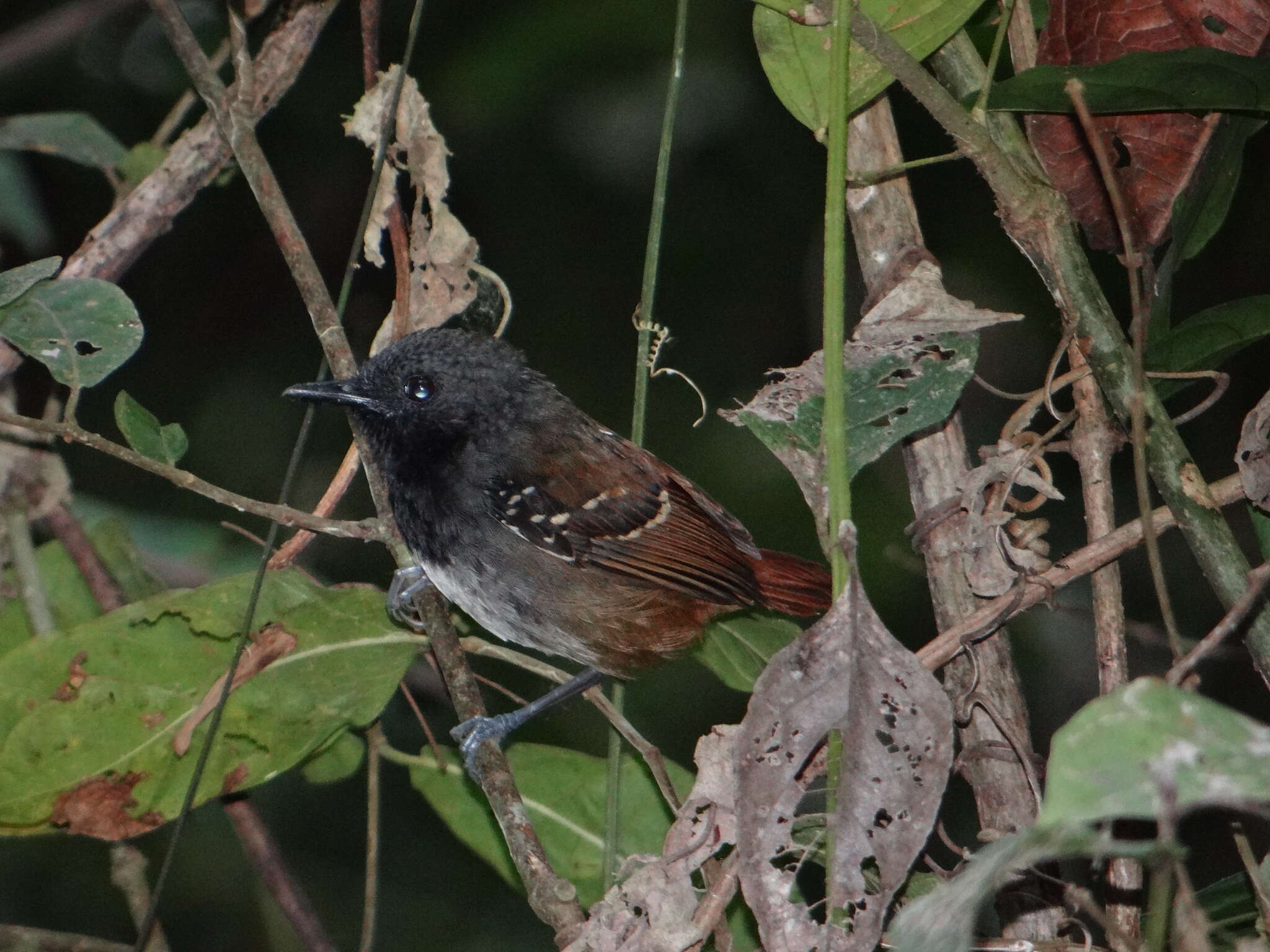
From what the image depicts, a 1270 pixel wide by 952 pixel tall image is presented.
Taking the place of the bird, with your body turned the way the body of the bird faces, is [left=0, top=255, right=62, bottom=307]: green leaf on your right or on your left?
on your right

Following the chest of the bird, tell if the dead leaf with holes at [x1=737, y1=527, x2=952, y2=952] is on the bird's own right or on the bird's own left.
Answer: on the bird's own left

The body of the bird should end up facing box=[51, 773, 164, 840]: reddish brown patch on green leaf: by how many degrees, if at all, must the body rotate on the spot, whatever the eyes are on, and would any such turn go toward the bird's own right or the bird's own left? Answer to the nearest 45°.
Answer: approximately 45° to the bird's own left

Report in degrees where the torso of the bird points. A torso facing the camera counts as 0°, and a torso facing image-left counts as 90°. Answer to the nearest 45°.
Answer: approximately 90°

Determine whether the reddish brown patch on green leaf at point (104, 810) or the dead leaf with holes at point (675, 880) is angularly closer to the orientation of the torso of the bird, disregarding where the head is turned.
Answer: the reddish brown patch on green leaf

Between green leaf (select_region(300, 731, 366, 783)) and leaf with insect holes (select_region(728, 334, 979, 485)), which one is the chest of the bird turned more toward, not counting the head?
the green leaf
